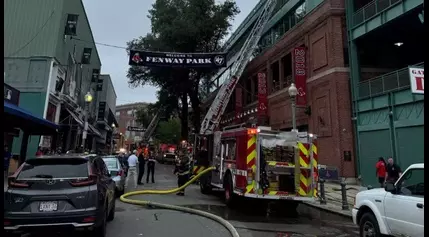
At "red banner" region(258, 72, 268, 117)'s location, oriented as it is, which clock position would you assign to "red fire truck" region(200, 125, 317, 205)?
The red fire truck is roughly at 12 o'clock from the red banner.

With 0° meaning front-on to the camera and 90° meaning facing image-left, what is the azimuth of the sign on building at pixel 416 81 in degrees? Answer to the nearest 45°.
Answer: approximately 0°

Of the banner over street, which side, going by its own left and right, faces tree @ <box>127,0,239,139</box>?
back

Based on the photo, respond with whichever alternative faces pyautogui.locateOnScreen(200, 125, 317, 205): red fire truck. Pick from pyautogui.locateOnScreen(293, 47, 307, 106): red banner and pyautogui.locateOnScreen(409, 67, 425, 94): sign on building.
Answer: the red banner

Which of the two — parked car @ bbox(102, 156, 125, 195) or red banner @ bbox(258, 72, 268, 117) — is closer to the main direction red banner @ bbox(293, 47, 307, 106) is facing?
the parked car

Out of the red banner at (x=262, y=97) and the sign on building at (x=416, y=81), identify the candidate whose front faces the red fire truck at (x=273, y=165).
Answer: the red banner

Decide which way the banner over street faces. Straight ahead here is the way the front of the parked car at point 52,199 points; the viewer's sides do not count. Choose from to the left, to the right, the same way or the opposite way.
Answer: the opposite way

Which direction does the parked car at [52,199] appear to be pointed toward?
away from the camera

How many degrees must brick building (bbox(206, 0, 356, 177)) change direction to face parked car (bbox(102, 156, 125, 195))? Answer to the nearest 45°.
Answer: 0° — it already faces it

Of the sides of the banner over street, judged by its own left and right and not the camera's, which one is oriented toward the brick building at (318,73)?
left

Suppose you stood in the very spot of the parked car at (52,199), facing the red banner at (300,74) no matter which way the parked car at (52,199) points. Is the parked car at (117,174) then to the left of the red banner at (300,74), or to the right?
left
